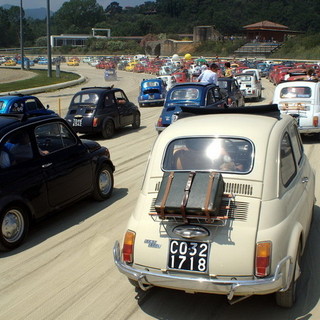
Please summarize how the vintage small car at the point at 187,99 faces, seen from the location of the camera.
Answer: facing away from the viewer and to the right of the viewer

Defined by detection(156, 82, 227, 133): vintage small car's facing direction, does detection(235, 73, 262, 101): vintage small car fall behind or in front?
in front

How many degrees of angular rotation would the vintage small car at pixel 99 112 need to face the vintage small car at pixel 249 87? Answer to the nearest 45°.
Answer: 0° — it already faces it

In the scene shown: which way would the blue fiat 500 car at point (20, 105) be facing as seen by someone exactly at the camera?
facing away from the viewer and to the right of the viewer

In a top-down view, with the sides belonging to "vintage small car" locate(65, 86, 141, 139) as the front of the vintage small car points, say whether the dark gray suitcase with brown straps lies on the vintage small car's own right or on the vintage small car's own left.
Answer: on the vintage small car's own right

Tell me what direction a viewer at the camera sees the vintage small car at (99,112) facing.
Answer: facing away from the viewer and to the right of the viewer

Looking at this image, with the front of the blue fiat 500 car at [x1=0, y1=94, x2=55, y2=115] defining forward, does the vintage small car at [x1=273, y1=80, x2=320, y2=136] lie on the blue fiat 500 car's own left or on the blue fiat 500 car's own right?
on the blue fiat 500 car's own right

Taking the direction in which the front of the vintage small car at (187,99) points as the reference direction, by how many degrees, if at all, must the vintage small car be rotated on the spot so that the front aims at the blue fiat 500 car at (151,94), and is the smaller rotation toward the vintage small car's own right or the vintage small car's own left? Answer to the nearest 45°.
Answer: approximately 45° to the vintage small car's own left

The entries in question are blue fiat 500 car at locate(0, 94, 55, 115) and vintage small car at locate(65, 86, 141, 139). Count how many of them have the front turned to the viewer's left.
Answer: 0

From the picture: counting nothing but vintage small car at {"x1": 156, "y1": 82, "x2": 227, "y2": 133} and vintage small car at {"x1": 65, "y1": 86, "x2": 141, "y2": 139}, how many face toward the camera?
0
